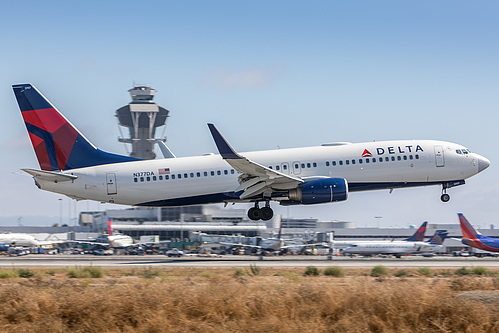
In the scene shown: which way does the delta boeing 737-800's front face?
to the viewer's right
